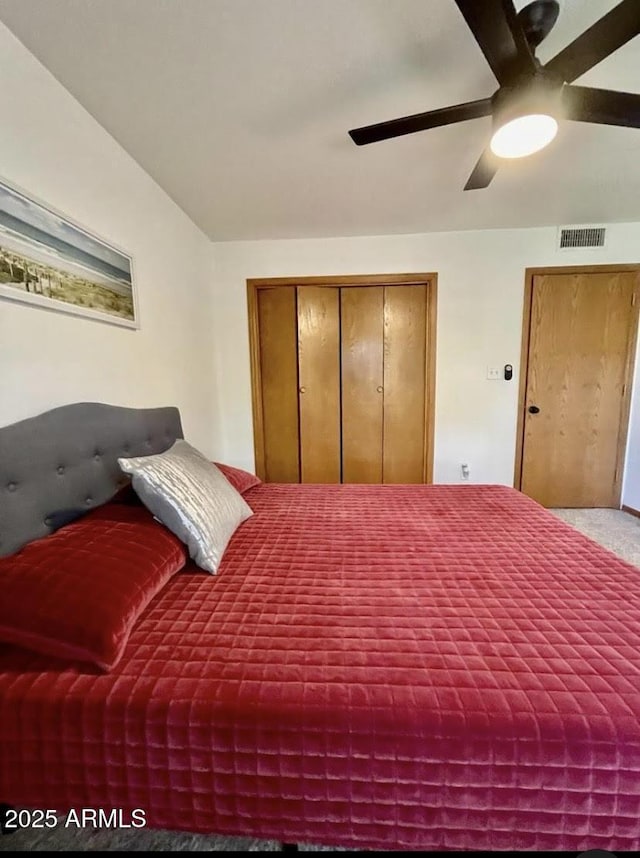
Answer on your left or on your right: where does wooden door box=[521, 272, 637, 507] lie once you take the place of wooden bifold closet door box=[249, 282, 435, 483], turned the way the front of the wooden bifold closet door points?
on your left

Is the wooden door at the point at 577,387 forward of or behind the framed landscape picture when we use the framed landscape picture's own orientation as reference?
forward

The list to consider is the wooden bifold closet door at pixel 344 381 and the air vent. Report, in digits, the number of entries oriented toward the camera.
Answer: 2

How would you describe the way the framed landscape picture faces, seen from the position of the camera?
facing the viewer and to the right of the viewer

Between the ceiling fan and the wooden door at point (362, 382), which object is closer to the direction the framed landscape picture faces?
the ceiling fan

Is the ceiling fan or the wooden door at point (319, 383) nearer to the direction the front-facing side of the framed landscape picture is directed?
the ceiling fan

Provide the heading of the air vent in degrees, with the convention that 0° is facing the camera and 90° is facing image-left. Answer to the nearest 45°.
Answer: approximately 0°

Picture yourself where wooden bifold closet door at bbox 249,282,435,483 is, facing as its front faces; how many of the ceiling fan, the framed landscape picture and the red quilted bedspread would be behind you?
0

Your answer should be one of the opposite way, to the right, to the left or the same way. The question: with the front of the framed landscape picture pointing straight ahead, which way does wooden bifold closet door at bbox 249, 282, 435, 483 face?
to the right

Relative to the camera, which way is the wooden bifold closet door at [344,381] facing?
toward the camera

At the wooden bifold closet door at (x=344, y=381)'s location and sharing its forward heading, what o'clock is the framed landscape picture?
The framed landscape picture is roughly at 1 o'clock from the wooden bifold closet door.

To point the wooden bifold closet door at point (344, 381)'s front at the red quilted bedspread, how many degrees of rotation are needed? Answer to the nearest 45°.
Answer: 0° — it already faces it

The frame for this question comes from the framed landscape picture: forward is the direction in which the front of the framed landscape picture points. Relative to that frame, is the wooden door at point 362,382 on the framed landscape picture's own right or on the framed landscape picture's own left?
on the framed landscape picture's own left

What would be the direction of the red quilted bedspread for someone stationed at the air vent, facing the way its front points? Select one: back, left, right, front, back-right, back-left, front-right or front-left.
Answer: front

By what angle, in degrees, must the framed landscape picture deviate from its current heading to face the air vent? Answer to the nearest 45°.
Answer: approximately 45° to its left

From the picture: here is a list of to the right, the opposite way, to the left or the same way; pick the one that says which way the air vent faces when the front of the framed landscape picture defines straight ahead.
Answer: to the right
